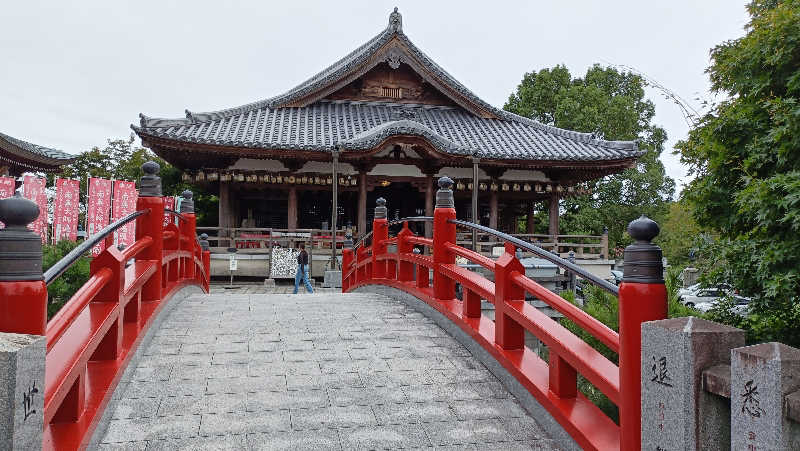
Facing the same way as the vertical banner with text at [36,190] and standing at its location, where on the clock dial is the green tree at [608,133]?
The green tree is roughly at 9 o'clock from the vertical banner with text.

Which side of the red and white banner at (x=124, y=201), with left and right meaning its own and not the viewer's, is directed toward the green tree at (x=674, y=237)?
left

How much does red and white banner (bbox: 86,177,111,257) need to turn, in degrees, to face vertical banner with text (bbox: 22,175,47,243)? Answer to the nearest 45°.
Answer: approximately 90° to its right

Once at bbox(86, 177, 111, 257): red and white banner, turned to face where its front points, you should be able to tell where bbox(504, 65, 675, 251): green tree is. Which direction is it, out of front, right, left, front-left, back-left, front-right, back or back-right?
left

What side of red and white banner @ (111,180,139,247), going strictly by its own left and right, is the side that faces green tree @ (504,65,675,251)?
left

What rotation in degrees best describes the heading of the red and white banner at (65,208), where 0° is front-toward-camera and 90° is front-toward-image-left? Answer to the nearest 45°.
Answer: approximately 0°

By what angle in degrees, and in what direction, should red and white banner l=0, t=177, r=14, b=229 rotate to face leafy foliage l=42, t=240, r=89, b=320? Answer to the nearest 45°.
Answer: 0° — it already faces it

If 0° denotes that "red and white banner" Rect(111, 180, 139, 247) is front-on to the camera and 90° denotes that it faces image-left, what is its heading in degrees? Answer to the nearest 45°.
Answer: approximately 0°
